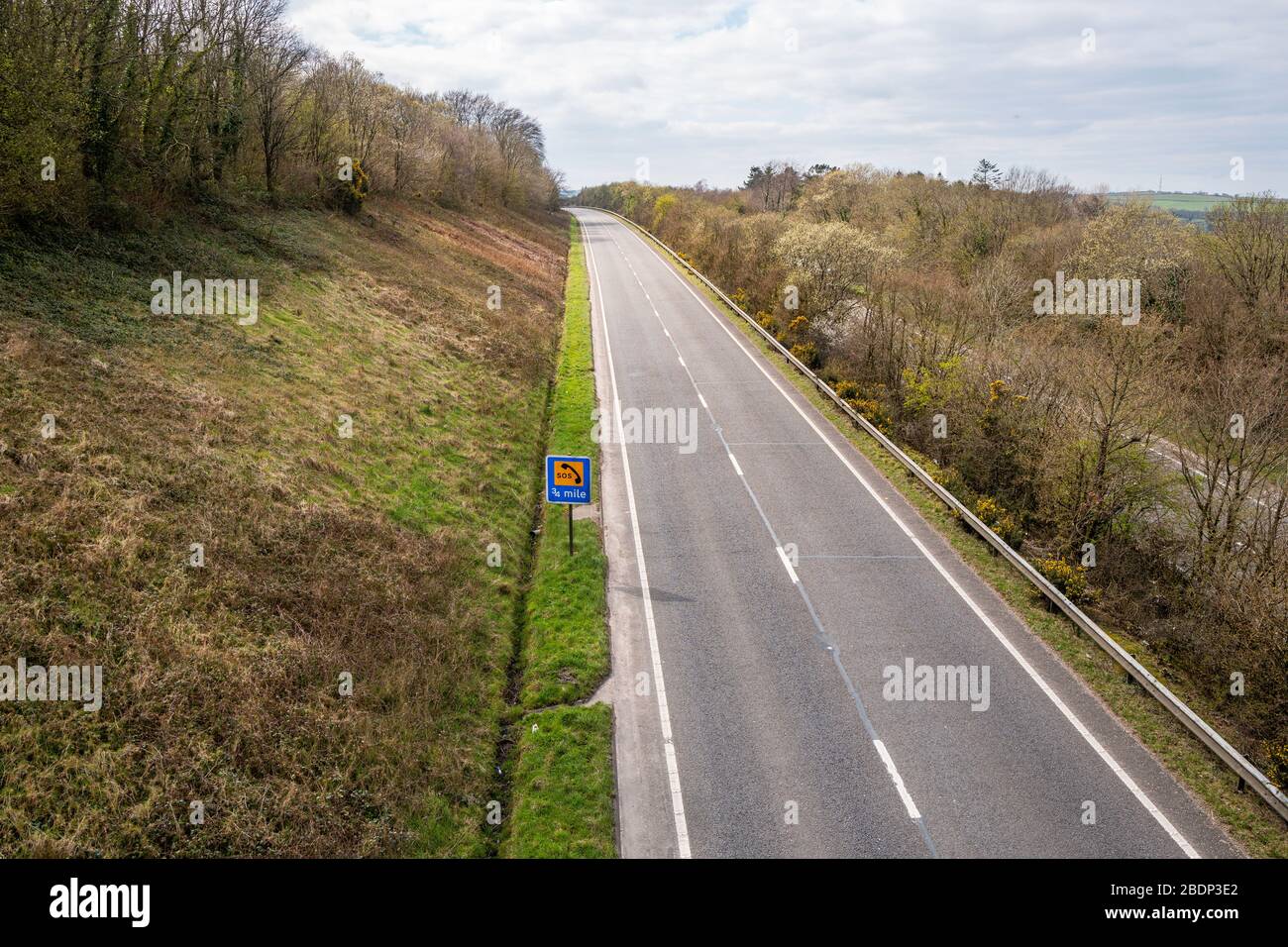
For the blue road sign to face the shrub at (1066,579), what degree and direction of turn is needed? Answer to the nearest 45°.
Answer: approximately 90° to its left

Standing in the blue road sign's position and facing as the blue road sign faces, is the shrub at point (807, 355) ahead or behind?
behind

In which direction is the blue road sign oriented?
toward the camera

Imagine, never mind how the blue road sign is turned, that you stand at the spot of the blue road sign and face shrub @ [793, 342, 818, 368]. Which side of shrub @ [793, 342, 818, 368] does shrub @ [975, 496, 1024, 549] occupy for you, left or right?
right

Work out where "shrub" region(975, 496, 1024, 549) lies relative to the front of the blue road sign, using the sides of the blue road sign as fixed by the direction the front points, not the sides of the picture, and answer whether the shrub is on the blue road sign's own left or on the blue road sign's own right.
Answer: on the blue road sign's own left
